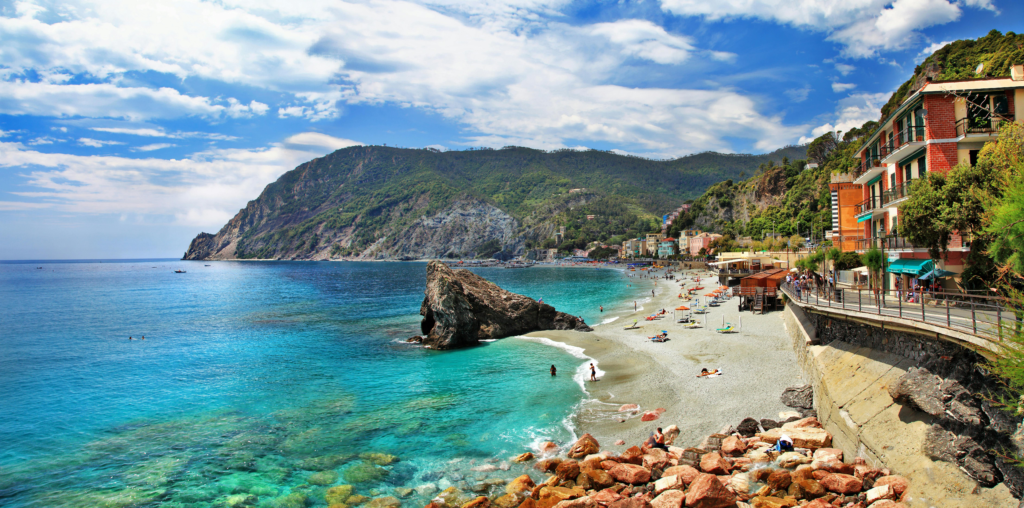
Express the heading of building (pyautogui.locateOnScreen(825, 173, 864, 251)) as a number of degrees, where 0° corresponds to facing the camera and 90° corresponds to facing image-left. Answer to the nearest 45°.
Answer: approximately 90°

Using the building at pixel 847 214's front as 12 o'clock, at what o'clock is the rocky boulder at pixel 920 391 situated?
The rocky boulder is roughly at 9 o'clock from the building.

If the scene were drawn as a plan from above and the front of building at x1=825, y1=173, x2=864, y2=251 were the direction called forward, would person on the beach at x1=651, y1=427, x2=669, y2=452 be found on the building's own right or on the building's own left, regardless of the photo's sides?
on the building's own left

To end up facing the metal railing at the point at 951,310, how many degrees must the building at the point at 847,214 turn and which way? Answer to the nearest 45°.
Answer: approximately 90° to its left

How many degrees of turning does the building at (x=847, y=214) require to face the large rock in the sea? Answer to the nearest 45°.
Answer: approximately 45° to its left

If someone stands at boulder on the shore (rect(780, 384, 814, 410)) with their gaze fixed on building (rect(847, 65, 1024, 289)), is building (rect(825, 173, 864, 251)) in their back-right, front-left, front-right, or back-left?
front-left

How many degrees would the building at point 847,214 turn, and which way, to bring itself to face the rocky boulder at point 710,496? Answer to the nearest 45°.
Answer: approximately 90° to its left

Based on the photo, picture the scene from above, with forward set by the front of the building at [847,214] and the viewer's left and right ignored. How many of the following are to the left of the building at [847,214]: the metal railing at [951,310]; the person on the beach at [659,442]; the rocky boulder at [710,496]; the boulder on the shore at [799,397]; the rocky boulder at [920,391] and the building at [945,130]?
6

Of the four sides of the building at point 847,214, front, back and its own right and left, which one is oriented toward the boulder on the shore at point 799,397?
left

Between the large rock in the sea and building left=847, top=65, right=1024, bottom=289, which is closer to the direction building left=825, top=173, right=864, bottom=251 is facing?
the large rock in the sea
